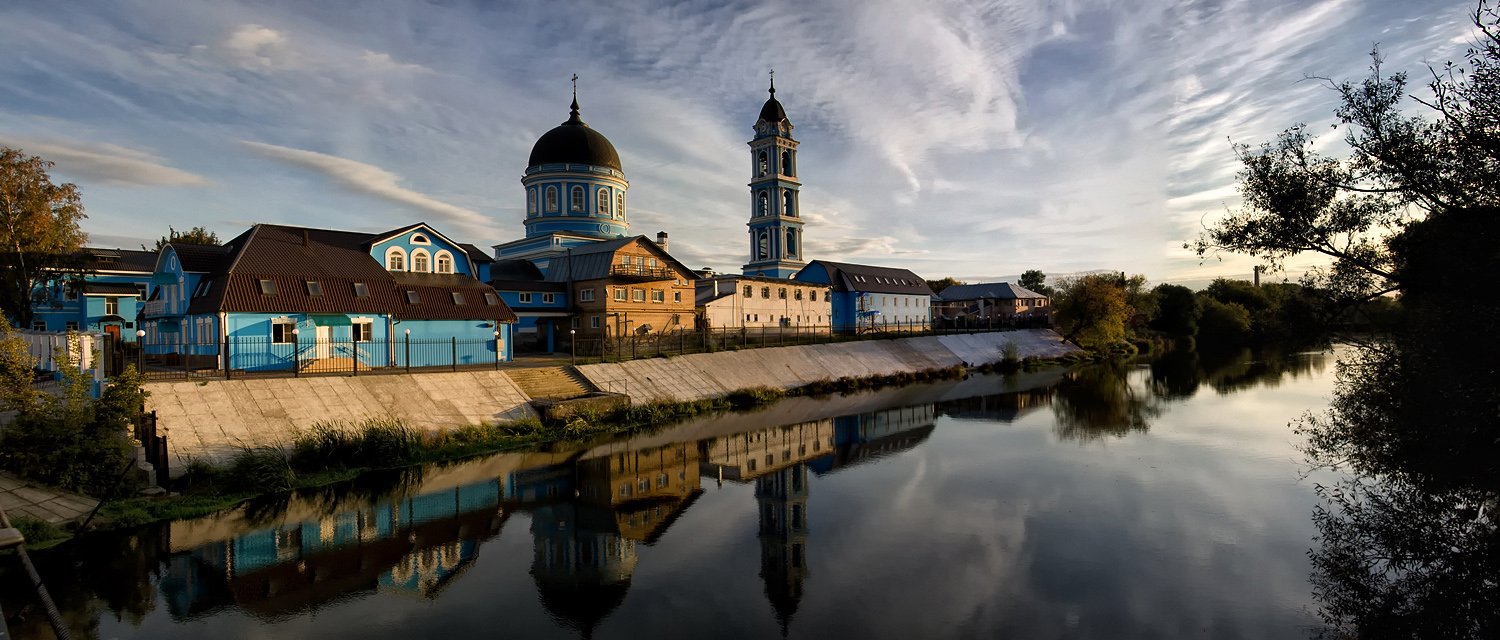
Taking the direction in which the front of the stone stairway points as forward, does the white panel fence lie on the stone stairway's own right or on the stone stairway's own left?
on the stone stairway's own right

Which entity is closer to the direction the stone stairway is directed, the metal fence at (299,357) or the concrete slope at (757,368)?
the concrete slope

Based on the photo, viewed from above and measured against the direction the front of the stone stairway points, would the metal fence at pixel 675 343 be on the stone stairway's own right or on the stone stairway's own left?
on the stone stairway's own left

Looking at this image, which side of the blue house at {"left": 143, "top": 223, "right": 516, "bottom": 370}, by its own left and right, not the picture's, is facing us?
front

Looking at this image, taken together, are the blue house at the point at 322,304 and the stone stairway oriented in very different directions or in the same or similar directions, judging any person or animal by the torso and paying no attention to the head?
same or similar directions

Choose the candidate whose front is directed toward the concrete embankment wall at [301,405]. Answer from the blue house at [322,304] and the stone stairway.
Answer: the blue house

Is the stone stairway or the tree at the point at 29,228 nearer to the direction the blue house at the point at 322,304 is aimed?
the stone stairway

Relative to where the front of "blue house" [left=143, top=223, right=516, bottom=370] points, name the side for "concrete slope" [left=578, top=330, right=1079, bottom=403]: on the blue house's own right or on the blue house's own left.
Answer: on the blue house's own left

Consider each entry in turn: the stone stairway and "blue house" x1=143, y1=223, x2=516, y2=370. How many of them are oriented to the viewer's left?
0

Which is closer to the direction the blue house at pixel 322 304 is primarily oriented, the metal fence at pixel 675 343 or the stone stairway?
the stone stairway

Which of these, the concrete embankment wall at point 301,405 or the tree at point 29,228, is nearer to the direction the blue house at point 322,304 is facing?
the concrete embankment wall

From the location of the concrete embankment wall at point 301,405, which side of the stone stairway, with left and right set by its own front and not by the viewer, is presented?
right

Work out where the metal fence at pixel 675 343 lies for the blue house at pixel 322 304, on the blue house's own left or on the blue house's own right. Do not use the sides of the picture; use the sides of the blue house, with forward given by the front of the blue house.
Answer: on the blue house's own left
